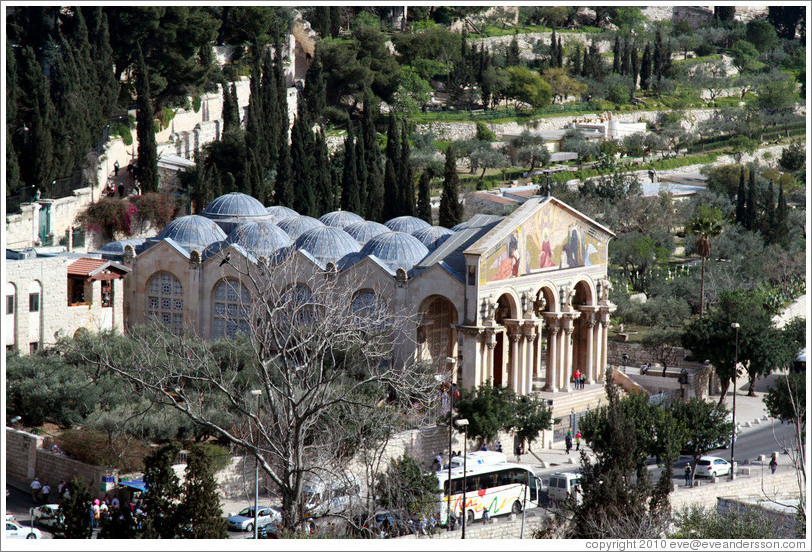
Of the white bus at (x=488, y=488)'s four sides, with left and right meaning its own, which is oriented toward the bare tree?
back

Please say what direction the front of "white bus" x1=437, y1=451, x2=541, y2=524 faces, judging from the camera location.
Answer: facing away from the viewer and to the right of the viewer

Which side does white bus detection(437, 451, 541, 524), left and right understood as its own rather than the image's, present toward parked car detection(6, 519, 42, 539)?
back

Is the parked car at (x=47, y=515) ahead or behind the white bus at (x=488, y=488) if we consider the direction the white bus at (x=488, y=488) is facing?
behind

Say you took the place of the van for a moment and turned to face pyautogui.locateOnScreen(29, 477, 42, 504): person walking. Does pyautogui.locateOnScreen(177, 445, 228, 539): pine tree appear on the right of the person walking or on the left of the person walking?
left
